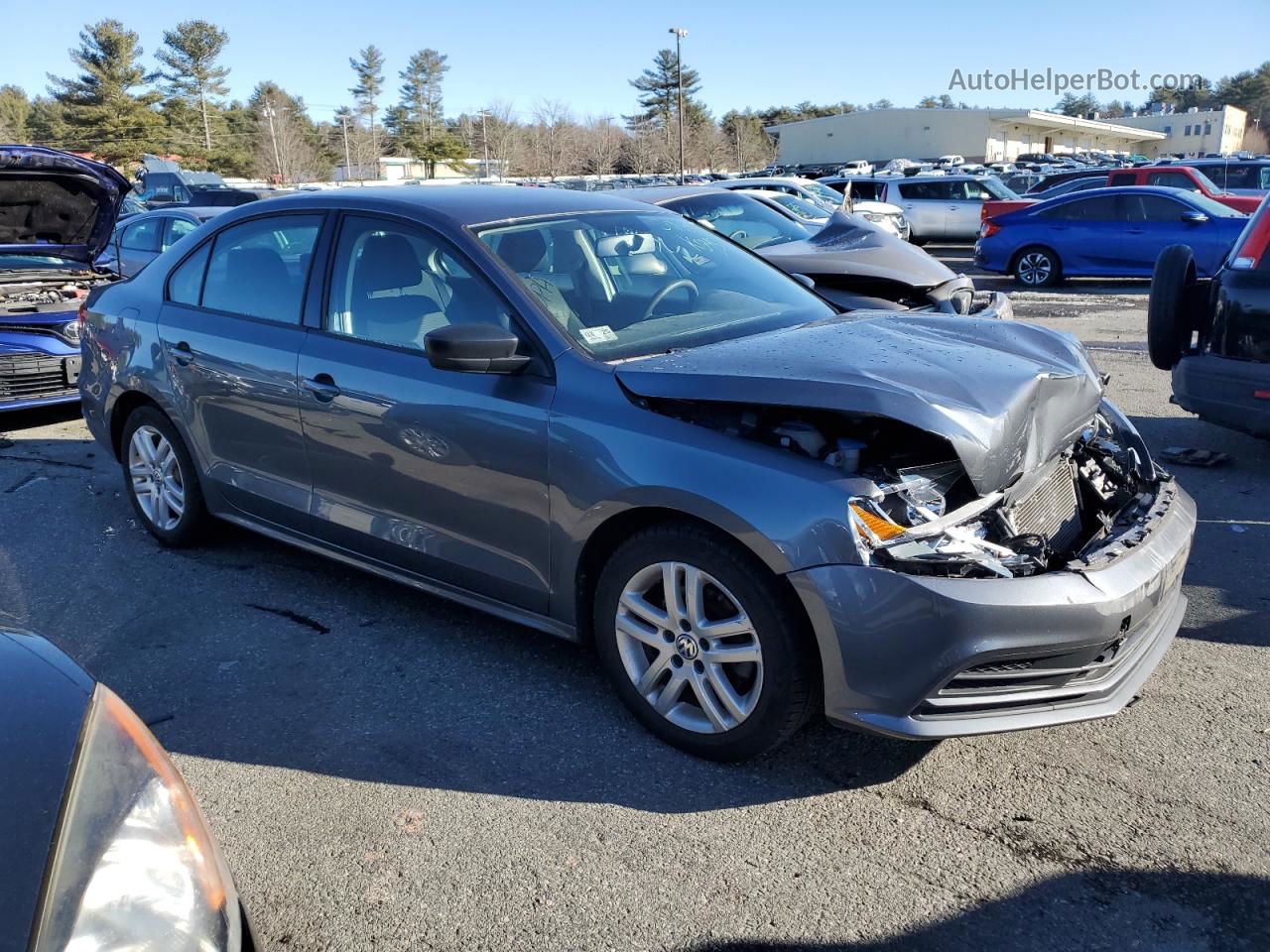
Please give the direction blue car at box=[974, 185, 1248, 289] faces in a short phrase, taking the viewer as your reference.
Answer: facing to the right of the viewer

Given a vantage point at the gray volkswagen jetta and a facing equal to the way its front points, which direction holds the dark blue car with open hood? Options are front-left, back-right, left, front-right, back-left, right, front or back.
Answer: back

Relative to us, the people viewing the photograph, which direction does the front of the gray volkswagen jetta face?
facing the viewer and to the right of the viewer

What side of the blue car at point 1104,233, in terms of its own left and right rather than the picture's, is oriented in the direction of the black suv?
right

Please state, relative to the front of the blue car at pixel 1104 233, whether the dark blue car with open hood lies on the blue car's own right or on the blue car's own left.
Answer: on the blue car's own right

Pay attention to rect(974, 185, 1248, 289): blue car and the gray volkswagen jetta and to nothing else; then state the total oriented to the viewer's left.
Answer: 0

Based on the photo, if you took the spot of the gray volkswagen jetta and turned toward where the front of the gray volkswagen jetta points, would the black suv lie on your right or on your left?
on your left

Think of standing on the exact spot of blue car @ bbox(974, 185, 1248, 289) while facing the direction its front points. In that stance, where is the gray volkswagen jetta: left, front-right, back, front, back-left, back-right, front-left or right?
right
